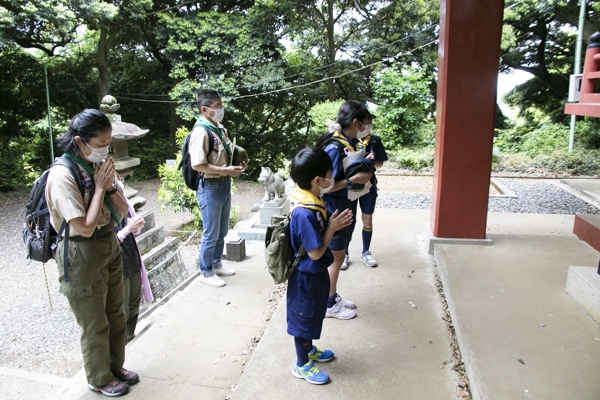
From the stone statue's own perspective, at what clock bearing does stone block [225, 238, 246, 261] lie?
The stone block is roughly at 11 o'clock from the stone statue.

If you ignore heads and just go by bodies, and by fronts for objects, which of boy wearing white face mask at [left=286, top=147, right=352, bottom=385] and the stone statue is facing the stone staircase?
the stone statue

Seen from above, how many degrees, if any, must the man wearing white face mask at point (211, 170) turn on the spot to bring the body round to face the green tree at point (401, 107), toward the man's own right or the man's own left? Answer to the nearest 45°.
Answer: approximately 90° to the man's own left

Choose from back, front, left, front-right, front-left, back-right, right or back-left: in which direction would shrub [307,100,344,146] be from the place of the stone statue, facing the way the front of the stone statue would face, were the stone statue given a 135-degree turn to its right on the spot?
front

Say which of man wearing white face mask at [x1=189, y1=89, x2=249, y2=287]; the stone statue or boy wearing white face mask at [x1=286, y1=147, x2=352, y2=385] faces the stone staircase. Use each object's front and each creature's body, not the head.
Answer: the stone statue

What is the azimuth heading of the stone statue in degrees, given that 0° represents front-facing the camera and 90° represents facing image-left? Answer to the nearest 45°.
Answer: approximately 45°

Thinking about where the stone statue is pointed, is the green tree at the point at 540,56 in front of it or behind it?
behind

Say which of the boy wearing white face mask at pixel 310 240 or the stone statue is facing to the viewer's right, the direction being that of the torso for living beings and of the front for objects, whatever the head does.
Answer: the boy wearing white face mask

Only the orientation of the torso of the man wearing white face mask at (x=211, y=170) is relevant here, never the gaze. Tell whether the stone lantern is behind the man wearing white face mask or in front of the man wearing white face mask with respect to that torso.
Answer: behind

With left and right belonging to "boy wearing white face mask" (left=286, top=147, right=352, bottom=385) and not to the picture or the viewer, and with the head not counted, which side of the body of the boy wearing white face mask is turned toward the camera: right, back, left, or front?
right

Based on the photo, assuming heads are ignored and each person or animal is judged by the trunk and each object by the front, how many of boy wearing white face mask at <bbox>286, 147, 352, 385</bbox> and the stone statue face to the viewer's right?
1

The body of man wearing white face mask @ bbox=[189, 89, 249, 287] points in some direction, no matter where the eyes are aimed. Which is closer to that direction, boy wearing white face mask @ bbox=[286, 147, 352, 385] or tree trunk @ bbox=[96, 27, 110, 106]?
the boy wearing white face mask

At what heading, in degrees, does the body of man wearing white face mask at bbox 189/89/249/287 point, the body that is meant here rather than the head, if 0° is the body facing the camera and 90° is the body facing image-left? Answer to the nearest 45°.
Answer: approximately 315°
